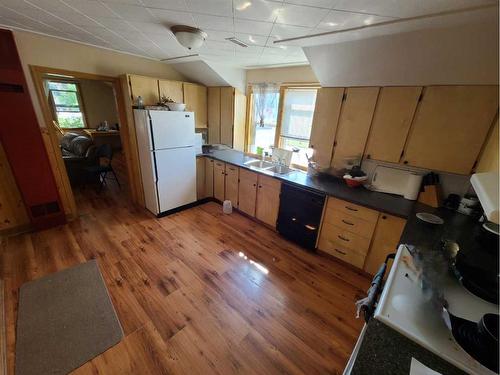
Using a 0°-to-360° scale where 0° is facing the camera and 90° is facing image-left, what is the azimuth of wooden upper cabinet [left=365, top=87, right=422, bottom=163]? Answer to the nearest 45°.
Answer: approximately 45°

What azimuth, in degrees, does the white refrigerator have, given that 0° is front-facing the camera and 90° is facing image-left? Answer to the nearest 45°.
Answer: approximately 315°

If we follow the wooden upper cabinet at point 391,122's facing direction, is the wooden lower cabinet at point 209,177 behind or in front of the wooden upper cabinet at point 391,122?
in front

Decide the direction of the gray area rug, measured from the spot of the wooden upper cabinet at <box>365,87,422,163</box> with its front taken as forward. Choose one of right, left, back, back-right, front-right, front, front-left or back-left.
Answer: front

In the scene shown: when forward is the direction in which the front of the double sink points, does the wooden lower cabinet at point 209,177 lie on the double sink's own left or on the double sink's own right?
on the double sink's own right

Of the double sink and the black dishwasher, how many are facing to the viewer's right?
0

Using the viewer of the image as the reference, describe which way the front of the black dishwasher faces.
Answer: facing the viewer and to the left of the viewer

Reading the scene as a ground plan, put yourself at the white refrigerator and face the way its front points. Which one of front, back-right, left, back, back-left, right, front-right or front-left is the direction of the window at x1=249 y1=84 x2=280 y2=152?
front-left

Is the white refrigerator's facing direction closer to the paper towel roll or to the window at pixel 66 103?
the paper towel roll

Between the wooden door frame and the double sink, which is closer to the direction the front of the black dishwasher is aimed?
the wooden door frame

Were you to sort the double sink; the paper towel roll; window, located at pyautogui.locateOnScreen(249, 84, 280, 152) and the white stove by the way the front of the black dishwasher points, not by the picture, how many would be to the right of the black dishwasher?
2

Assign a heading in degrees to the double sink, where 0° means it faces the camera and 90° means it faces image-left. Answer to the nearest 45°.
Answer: approximately 45°

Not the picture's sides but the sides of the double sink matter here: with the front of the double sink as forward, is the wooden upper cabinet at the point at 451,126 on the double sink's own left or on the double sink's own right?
on the double sink's own left
